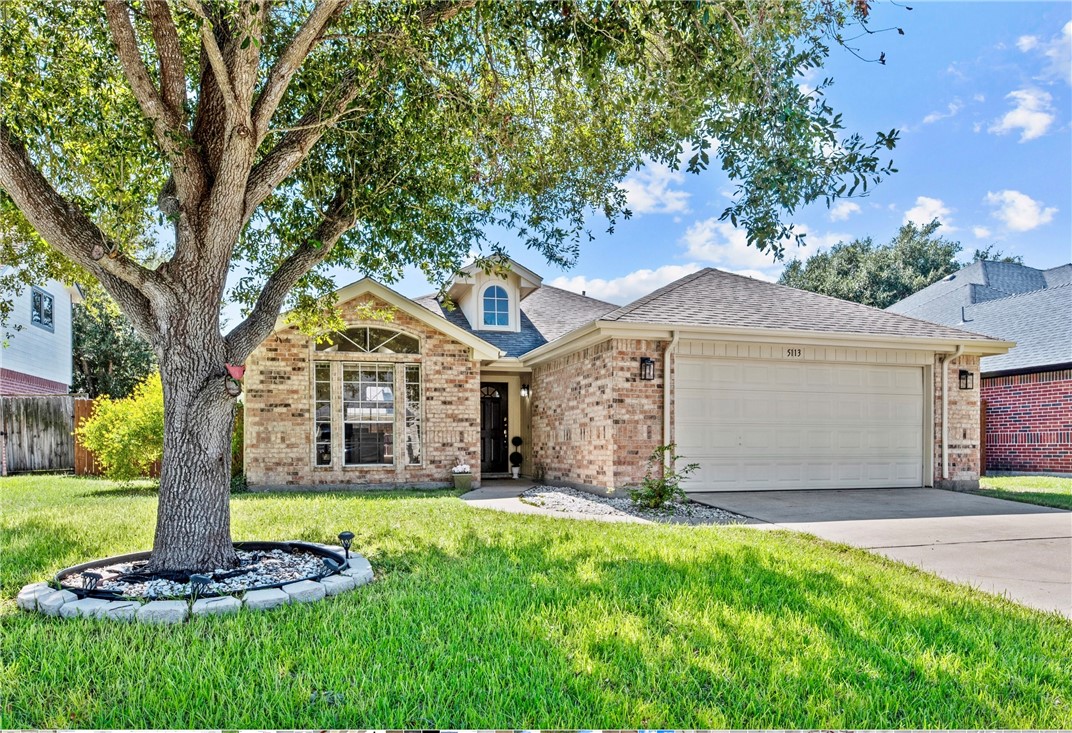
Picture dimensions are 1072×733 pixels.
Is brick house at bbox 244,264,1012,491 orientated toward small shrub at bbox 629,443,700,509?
yes

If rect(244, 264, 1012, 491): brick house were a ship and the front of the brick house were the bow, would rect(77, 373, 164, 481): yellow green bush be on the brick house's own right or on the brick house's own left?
on the brick house's own right

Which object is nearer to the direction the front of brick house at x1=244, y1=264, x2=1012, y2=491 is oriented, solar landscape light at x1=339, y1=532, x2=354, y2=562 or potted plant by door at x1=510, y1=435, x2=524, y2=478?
the solar landscape light

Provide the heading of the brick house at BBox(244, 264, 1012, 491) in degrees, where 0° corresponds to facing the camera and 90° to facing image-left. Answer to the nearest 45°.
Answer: approximately 0°
